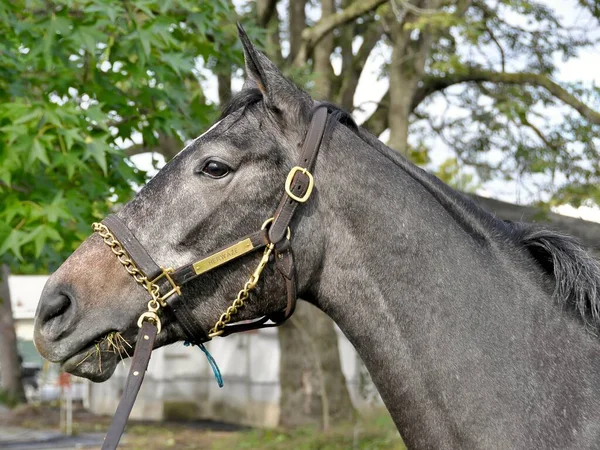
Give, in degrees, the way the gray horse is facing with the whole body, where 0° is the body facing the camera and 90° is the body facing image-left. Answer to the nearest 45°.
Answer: approximately 90°

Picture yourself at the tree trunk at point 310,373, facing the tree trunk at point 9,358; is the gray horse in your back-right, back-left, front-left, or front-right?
back-left

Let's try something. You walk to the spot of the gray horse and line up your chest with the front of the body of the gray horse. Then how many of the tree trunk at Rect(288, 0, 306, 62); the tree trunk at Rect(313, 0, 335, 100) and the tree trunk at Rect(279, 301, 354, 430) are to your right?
3

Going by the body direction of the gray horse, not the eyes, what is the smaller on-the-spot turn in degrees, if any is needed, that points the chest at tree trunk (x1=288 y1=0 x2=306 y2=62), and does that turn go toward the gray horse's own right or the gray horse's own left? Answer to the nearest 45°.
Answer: approximately 90° to the gray horse's own right

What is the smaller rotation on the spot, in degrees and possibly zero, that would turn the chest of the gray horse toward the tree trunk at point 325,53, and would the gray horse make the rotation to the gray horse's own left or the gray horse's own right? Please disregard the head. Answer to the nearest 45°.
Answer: approximately 90° to the gray horse's own right

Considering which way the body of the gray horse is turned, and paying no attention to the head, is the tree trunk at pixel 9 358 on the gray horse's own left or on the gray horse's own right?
on the gray horse's own right

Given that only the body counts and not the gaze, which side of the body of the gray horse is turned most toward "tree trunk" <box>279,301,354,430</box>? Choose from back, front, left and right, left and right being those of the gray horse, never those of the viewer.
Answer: right

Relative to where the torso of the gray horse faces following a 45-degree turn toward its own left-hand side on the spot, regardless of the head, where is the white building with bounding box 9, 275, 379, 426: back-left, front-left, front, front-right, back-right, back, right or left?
back-right

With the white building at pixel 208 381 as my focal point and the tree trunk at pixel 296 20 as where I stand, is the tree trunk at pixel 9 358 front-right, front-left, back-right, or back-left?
front-left
